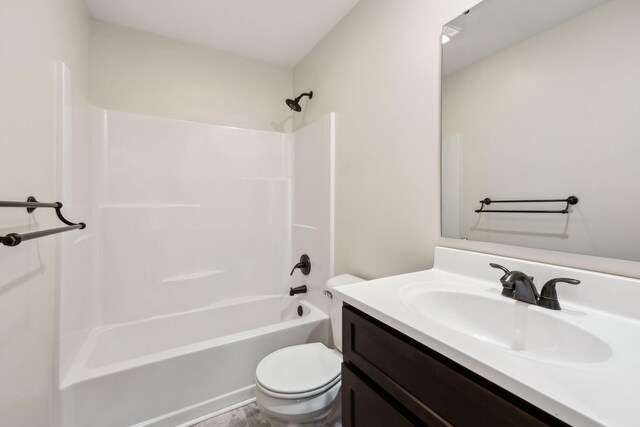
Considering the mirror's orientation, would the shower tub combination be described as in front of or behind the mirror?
in front

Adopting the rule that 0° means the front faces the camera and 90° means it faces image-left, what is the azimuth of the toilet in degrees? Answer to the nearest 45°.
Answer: approximately 45°

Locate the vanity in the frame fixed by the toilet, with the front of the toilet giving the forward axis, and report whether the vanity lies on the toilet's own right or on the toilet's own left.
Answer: on the toilet's own left

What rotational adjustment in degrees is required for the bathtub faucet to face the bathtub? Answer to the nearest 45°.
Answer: approximately 45° to its left

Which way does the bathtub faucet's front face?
to the viewer's left

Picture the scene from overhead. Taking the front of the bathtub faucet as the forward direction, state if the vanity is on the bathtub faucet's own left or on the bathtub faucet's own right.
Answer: on the bathtub faucet's own left

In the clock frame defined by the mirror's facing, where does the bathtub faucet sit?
The bathtub faucet is roughly at 2 o'clock from the mirror.

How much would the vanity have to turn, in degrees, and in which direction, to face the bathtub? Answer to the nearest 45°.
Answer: approximately 45° to its right

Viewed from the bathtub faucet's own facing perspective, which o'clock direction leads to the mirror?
The mirror is roughly at 8 o'clock from the bathtub faucet.

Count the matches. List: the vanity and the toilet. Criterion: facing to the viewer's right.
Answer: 0
